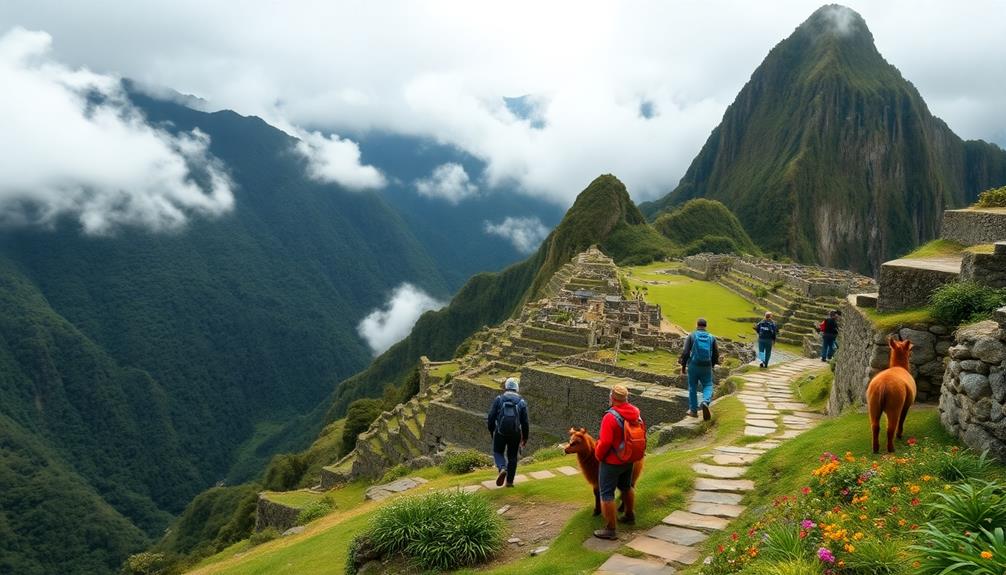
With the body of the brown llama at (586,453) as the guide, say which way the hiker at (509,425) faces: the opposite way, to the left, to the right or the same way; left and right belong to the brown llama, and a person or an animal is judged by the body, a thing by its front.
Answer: to the right

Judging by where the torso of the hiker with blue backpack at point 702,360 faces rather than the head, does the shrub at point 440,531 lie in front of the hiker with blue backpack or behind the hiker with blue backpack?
behind

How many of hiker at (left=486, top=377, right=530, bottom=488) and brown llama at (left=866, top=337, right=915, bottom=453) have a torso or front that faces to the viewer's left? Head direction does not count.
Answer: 0

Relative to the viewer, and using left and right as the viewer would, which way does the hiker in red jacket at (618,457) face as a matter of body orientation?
facing away from the viewer and to the left of the viewer

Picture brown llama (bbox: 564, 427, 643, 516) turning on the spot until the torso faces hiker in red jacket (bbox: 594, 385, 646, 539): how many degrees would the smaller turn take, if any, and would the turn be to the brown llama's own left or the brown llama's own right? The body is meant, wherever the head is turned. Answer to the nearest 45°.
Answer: approximately 135° to the brown llama's own left

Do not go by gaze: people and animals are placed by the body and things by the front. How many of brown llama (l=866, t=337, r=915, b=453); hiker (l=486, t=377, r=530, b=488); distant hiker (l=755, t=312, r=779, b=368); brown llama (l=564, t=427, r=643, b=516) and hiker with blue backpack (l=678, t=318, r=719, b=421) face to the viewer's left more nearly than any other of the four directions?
1

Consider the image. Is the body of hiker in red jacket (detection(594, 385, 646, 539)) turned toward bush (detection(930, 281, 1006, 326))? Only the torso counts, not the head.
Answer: no

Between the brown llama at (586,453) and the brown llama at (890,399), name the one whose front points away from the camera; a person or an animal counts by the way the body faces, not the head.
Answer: the brown llama at (890,399)

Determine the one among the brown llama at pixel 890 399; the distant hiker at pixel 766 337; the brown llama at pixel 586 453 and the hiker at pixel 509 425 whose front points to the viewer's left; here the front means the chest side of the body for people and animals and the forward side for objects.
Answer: the brown llama at pixel 586 453

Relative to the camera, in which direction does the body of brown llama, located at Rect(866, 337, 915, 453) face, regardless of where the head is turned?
away from the camera

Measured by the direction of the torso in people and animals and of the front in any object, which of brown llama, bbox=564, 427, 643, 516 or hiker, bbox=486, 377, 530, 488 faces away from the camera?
the hiker

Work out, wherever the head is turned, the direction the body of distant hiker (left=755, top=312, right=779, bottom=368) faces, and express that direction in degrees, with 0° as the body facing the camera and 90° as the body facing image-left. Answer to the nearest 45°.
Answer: approximately 180°

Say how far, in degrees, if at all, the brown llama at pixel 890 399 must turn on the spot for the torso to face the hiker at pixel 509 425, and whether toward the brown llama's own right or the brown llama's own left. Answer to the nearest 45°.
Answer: approximately 90° to the brown llama's own left

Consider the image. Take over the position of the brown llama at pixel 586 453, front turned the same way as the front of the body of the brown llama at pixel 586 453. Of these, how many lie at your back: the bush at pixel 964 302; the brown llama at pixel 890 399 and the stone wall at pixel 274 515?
2

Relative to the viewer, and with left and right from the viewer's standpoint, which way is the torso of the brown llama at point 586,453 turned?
facing to the left of the viewer

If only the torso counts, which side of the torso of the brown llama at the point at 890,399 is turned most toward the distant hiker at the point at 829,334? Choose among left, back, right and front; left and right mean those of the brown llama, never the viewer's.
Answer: front

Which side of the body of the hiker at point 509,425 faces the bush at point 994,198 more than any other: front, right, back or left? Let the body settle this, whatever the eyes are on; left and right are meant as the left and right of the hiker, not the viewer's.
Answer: right

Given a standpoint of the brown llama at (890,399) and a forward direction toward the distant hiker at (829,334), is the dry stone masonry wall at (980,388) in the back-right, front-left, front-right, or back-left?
back-right
